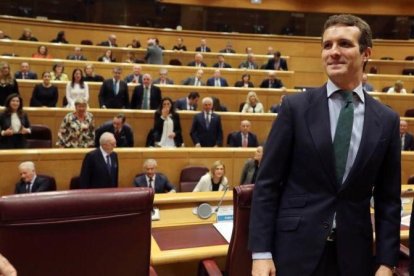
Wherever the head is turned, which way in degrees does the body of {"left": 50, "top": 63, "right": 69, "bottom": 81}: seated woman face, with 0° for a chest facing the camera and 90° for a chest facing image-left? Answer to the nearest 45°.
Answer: approximately 0°

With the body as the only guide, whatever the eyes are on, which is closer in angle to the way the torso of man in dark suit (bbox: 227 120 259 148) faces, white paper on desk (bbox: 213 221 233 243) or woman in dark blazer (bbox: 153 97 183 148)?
the white paper on desk

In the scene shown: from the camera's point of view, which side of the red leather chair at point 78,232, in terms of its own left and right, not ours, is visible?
back

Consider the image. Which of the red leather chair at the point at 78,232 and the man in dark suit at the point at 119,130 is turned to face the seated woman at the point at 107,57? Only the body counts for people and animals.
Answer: the red leather chair

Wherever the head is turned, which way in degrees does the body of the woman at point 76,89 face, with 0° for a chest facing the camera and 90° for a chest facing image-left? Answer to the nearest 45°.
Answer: approximately 0°

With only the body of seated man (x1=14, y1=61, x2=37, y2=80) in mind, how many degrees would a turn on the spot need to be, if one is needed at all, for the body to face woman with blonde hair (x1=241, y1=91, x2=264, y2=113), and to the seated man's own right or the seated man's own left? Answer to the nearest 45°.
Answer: approximately 45° to the seated man's own left

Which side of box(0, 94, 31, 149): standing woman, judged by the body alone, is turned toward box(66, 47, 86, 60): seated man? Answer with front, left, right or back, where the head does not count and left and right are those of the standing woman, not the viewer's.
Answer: back

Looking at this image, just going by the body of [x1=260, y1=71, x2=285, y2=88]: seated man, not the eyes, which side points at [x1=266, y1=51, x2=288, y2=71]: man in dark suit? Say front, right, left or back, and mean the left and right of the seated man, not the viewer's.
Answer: back

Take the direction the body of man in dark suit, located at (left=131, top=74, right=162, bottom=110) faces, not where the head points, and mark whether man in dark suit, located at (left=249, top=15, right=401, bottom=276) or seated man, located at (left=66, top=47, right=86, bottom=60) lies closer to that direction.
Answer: the man in dark suit
